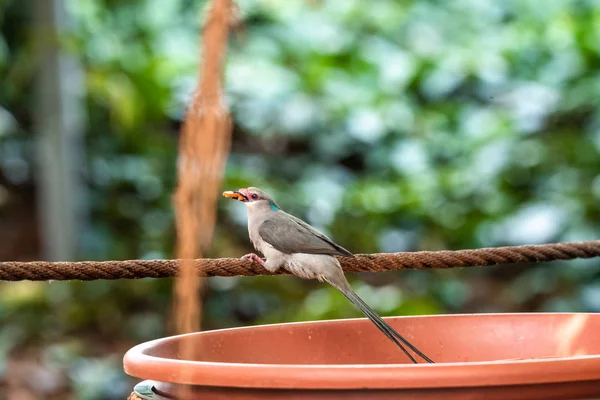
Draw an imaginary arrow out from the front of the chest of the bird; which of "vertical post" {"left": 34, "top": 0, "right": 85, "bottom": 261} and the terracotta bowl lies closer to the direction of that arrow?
the vertical post

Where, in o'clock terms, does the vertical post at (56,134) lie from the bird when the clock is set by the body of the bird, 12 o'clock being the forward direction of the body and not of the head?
The vertical post is roughly at 2 o'clock from the bird.

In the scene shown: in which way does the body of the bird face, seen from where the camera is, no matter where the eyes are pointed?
to the viewer's left
